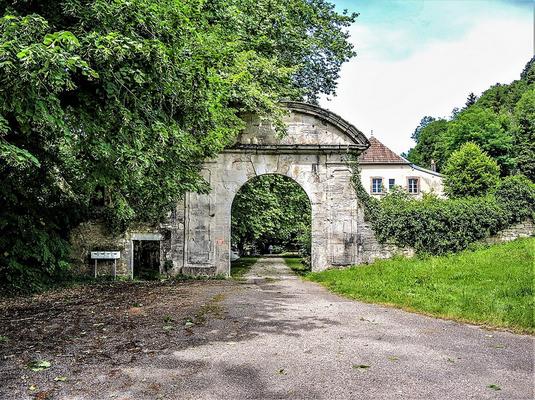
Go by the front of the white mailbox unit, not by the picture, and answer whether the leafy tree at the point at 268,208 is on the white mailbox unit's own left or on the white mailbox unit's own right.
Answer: on the white mailbox unit's own left

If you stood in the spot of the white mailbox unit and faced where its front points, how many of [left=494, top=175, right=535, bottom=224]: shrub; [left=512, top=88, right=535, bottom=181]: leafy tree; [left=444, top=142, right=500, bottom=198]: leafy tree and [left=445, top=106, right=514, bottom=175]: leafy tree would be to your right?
0

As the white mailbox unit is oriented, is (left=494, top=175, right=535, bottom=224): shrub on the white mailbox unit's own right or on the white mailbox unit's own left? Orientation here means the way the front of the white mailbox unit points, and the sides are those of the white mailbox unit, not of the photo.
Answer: on the white mailbox unit's own left

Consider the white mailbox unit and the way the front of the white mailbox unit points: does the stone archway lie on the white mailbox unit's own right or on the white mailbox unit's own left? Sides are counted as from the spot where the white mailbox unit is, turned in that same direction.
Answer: on the white mailbox unit's own left

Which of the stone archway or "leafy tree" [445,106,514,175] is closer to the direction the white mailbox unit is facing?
the stone archway

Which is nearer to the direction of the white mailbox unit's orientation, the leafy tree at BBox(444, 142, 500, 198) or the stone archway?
the stone archway

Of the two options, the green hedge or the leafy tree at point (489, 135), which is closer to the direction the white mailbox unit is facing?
the green hedge

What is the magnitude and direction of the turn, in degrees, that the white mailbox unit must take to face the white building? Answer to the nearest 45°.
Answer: approximately 135° to its left

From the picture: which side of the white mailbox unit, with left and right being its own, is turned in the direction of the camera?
front

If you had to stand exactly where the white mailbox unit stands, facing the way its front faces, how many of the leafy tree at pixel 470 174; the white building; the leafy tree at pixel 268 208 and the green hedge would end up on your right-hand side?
0

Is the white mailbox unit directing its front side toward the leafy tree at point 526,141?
no

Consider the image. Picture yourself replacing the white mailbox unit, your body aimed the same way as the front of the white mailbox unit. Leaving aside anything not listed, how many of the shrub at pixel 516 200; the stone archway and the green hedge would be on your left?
3

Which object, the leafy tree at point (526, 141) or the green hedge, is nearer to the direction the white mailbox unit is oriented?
the green hedge
